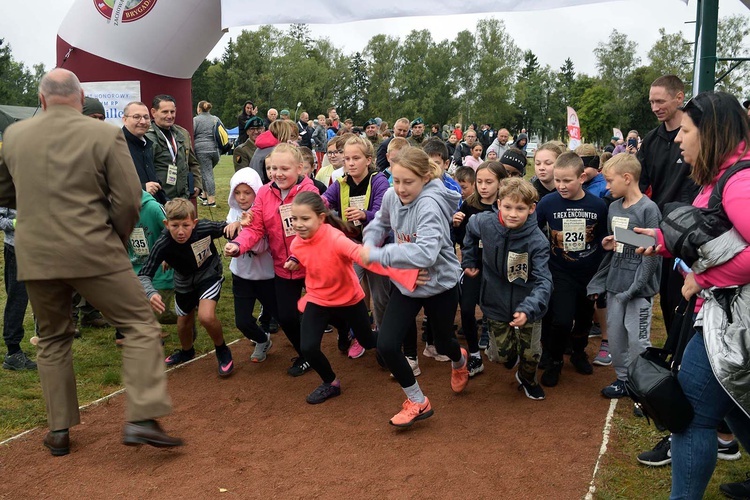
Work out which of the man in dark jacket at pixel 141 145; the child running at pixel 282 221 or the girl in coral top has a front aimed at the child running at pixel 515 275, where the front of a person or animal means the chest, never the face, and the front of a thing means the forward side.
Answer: the man in dark jacket

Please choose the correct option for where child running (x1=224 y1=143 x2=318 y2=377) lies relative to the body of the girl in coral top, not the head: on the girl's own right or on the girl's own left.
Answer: on the girl's own right

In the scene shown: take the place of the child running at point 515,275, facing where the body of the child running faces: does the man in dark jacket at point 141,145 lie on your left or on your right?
on your right

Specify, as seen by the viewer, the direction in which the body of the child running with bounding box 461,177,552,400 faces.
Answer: toward the camera

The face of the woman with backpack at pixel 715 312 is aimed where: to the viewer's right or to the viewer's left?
to the viewer's left

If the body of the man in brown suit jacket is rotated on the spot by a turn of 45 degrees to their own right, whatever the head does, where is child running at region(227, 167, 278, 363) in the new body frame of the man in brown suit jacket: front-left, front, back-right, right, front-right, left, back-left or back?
front

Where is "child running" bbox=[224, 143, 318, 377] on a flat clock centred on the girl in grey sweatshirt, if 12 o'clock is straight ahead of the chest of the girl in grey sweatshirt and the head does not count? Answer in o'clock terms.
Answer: The child running is roughly at 3 o'clock from the girl in grey sweatshirt.

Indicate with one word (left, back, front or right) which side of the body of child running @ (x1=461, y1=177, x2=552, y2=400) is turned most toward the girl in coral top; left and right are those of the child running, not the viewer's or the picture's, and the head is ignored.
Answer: right

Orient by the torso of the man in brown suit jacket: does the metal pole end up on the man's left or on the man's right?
on the man's right

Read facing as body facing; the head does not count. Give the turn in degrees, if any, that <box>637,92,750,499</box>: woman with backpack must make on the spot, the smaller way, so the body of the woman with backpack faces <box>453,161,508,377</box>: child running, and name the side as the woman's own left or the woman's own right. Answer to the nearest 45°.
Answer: approximately 45° to the woman's own right

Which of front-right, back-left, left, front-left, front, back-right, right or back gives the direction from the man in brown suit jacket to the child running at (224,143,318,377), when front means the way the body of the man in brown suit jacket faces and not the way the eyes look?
front-right

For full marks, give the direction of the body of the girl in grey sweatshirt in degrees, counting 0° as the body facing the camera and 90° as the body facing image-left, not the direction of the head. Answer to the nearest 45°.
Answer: approximately 45°

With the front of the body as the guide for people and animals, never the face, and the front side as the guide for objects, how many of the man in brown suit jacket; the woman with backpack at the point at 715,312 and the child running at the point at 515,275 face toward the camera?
1

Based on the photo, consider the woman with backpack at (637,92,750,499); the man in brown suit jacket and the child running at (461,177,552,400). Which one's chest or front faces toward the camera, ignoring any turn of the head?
the child running

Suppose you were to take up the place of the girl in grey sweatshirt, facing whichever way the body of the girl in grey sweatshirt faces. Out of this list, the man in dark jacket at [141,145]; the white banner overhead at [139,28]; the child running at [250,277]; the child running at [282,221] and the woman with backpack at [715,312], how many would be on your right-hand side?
4

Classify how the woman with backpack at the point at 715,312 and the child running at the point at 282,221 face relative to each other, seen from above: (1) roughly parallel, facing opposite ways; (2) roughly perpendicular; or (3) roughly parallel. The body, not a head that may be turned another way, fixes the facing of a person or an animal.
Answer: roughly perpendicular

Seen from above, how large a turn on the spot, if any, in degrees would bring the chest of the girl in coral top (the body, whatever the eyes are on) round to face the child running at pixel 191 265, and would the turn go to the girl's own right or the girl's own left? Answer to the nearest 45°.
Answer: approximately 90° to the girl's own right

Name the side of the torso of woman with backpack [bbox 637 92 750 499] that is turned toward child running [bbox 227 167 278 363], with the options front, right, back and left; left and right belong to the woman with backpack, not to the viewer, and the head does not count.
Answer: front
